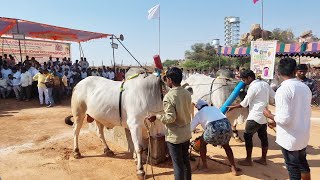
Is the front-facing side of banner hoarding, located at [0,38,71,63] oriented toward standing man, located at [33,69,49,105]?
yes

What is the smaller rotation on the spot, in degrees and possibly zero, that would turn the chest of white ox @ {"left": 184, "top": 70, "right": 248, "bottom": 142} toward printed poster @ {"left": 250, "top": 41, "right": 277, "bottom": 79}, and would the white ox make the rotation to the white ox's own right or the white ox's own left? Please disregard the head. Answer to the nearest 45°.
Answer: approximately 45° to the white ox's own left

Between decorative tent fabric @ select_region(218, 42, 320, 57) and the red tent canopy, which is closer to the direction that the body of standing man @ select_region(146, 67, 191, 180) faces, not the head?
the red tent canopy

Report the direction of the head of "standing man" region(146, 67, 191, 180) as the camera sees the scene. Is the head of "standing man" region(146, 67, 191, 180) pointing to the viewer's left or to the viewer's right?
to the viewer's left

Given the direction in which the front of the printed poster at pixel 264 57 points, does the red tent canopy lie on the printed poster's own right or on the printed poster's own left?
on the printed poster's own right

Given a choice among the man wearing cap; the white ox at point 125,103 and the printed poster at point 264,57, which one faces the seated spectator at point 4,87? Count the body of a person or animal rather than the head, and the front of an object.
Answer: the man wearing cap

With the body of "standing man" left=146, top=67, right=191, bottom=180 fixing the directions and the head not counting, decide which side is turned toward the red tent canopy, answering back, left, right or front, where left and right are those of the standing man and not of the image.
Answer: front

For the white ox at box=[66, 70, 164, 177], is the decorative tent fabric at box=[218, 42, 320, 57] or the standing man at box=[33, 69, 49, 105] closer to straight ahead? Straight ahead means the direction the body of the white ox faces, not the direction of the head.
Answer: the decorative tent fabric

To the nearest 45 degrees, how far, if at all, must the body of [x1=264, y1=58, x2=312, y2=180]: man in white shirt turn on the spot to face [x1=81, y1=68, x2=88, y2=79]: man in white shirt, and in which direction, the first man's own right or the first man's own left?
0° — they already face them
